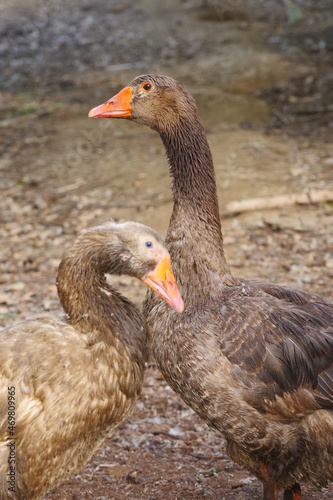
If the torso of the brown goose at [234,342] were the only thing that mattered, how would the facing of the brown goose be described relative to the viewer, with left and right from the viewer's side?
facing to the left of the viewer

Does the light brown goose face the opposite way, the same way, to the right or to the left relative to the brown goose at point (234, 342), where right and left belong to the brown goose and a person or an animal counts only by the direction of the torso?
the opposite way

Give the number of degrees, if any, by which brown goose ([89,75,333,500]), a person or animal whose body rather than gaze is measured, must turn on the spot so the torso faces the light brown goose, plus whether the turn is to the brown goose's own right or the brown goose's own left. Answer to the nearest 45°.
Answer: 0° — it already faces it

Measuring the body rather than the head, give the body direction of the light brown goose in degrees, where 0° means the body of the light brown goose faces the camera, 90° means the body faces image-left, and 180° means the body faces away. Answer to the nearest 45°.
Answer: approximately 270°

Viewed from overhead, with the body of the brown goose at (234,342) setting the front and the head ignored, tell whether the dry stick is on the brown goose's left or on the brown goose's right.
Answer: on the brown goose's right
